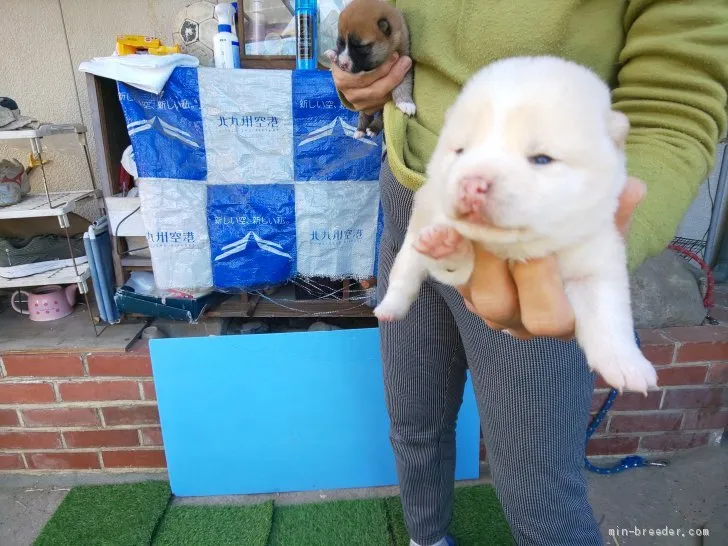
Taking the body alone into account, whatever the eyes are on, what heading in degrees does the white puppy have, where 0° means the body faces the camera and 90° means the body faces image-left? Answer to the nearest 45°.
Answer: approximately 45°

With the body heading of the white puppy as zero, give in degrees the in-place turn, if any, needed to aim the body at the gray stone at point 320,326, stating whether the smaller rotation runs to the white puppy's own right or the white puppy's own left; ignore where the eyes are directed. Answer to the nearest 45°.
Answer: approximately 90° to the white puppy's own right

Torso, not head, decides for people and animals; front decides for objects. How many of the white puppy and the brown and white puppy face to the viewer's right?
0

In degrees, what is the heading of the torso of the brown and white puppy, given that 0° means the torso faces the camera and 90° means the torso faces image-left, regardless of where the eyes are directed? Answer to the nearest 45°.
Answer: approximately 45°

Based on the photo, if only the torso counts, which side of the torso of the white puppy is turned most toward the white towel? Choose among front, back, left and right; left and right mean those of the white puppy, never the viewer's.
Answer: right
